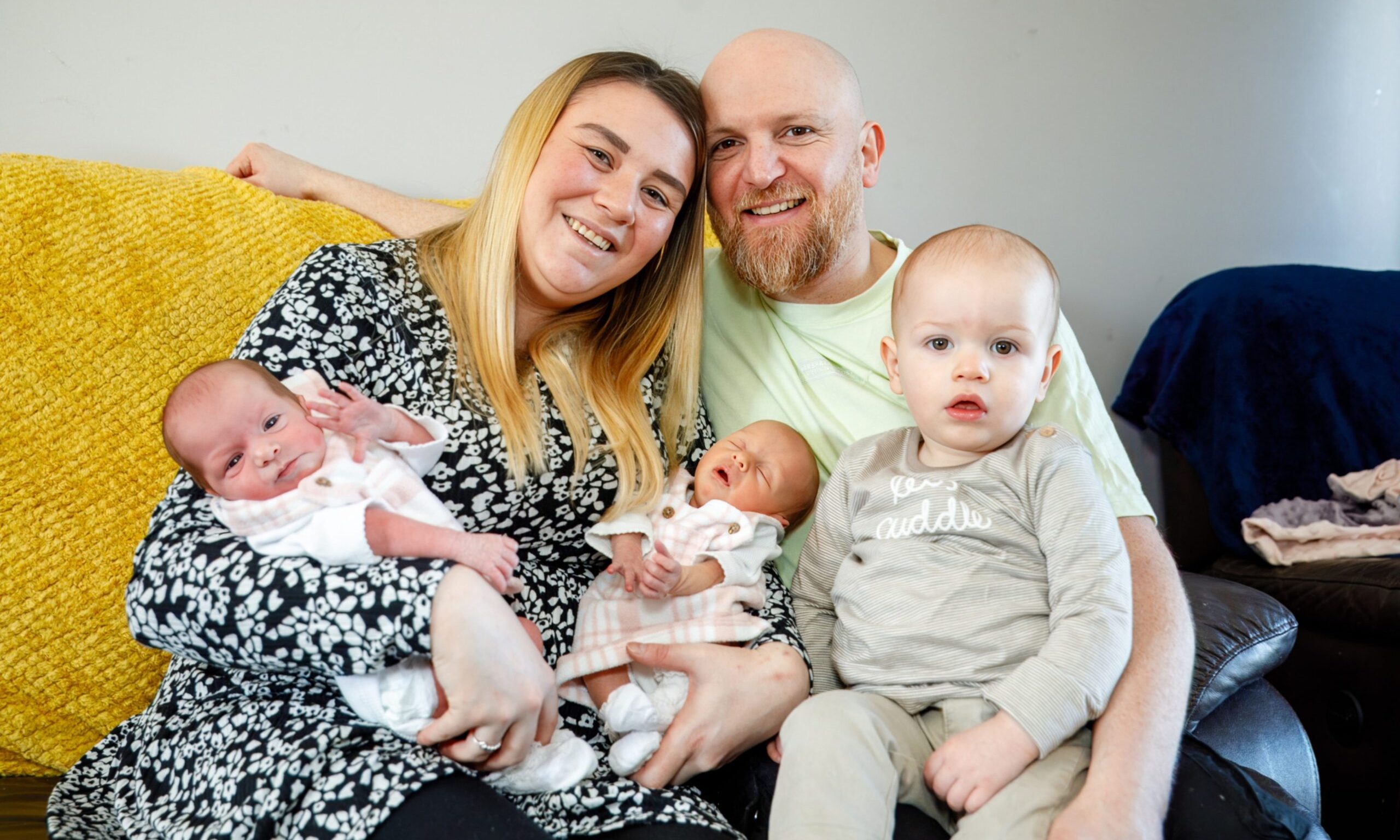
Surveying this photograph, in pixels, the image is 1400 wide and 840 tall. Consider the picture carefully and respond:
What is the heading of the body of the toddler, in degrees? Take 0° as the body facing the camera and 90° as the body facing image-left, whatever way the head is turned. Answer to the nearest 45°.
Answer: approximately 0°

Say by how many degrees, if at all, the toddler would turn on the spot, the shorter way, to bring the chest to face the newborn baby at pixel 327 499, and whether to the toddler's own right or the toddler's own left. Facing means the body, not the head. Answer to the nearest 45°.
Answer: approximately 90° to the toddler's own right

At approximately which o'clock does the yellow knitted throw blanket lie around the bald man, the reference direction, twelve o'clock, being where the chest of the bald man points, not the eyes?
The yellow knitted throw blanket is roughly at 2 o'clock from the bald man.

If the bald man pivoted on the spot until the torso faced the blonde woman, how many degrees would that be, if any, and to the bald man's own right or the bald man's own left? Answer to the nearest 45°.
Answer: approximately 45° to the bald man's own right

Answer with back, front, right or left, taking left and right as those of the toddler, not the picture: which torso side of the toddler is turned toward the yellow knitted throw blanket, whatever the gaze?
right

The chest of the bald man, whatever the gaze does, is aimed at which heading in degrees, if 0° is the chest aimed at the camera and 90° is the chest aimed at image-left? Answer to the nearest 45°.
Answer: approximately 0°
